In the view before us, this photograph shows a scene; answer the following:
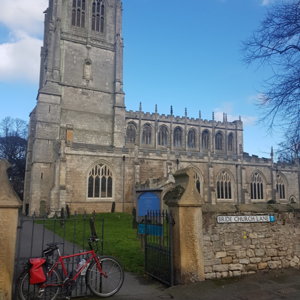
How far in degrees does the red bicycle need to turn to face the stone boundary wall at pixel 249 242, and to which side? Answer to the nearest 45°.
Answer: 0° — it already faces it

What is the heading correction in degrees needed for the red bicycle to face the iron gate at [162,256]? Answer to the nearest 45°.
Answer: approximately 45° to its left

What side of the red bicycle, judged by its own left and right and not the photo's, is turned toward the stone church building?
left

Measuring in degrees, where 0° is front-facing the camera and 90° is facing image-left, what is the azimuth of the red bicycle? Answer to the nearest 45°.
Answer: approximately 270°

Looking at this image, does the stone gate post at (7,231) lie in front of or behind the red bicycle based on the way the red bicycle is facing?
behind
